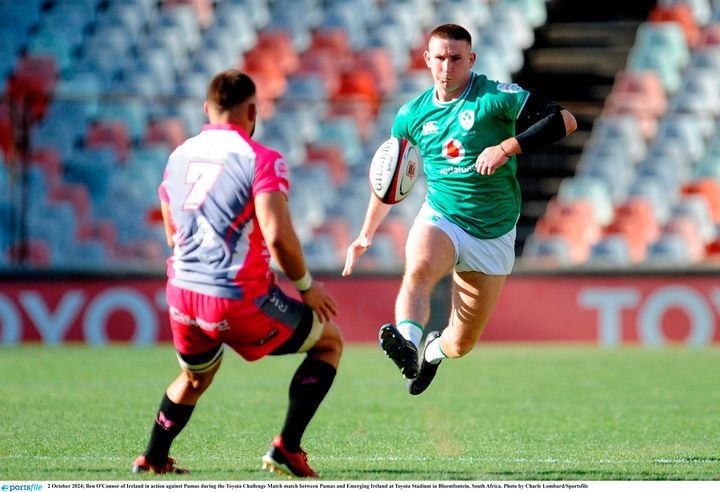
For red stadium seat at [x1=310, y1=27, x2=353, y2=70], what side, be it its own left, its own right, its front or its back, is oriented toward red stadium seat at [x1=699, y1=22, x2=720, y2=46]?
left

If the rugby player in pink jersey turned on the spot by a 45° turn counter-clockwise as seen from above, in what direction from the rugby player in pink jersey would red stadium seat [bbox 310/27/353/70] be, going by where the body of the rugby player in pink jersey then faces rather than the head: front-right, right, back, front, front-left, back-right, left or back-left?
front

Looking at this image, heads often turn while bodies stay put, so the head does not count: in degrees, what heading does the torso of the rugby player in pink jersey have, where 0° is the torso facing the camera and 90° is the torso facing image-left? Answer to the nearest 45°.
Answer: approximately 225°

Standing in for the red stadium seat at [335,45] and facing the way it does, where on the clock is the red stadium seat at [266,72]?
the red stadium seat at [266,72] is roughly at 3 o'clock from the red stadium seat at [335,45].

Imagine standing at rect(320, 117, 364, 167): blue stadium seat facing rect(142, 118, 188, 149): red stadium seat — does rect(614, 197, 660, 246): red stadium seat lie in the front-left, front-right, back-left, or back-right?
back-left

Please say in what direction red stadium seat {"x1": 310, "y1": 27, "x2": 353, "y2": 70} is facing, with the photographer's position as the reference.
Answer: facing the viewer

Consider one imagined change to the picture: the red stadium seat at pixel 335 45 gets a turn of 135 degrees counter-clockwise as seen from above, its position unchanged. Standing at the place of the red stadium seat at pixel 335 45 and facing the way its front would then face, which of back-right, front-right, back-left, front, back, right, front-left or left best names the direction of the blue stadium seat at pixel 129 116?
back

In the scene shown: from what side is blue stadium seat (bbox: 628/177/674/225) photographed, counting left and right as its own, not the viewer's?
front

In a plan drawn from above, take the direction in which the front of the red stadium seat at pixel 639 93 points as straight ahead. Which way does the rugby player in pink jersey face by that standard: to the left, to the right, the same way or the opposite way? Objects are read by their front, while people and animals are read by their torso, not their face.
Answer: the opposite way

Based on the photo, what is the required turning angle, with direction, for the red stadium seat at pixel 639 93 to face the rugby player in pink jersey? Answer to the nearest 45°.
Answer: approximately 45° to its left

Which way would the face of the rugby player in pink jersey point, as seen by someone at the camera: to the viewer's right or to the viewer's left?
to the viewer's right

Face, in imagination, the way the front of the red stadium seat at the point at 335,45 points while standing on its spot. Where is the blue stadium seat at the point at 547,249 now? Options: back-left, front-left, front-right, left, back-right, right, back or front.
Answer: front-left

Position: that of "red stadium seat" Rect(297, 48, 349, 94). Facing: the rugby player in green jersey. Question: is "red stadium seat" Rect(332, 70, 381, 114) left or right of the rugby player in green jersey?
left

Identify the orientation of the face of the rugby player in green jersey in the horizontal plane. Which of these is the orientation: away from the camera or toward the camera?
toward the camera

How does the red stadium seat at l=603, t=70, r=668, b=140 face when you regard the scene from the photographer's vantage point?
facing the viewer and to the left of the viewer

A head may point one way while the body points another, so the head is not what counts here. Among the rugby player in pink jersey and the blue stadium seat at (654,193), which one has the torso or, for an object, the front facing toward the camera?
the blue stadium seat

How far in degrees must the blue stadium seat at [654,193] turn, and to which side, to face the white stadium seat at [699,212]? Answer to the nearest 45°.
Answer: approximately 45° to its left

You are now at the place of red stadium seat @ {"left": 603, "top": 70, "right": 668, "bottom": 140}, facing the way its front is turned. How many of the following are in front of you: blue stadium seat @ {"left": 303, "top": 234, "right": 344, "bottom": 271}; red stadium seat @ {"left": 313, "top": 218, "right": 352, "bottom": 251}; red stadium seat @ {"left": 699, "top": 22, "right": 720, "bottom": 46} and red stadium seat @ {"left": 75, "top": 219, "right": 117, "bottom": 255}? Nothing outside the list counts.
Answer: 3

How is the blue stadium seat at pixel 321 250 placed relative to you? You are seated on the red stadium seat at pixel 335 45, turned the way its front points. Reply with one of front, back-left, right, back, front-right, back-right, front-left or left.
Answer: front

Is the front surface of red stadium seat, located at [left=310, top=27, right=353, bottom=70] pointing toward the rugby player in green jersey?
yes
